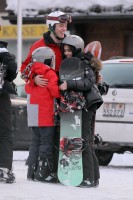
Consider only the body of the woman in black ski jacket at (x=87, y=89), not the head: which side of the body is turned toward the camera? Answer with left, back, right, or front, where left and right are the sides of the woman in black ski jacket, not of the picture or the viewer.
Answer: left

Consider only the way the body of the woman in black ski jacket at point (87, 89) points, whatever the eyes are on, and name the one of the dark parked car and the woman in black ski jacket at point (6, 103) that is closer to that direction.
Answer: the woman in black ski jacket

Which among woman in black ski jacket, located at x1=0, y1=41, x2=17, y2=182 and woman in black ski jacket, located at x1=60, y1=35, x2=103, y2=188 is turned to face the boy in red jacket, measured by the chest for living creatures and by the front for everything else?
woman in black ski jacket, located at x1=60, y1=35, x2=103, y2=188

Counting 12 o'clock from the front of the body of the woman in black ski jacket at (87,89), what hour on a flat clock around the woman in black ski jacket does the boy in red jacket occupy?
The boy in red jacket is roughly at 12 o'clock from the woman in black ski jacket.

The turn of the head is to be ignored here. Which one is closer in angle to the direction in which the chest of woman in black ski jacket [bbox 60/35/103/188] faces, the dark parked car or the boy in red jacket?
the boy in red jacket
